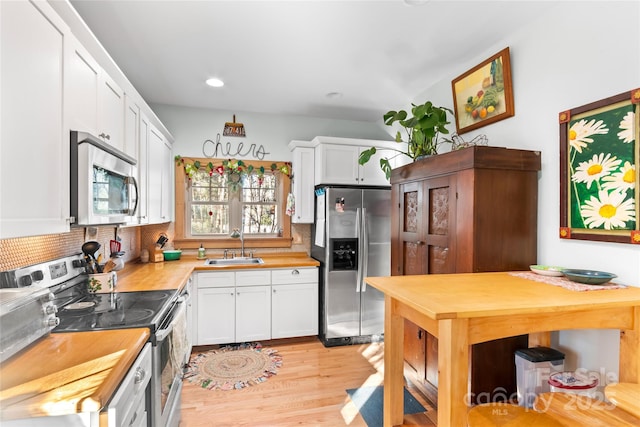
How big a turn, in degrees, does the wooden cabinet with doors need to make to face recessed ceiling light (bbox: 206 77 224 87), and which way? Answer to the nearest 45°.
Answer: approximately 45° to its right

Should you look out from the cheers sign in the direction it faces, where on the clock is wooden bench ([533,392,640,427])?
The wooden bench is roughly at 11 o'clock from the cheers sign.

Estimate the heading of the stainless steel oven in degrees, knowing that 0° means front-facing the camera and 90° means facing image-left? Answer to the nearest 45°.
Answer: approximately 315°

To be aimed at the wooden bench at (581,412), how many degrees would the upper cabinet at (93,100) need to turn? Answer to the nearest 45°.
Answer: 0° — it already faces it

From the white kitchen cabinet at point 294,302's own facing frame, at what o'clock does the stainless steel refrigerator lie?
The stainless steel refrigerator is roughly at 9 o'clock from the white kitchen cabinet.
